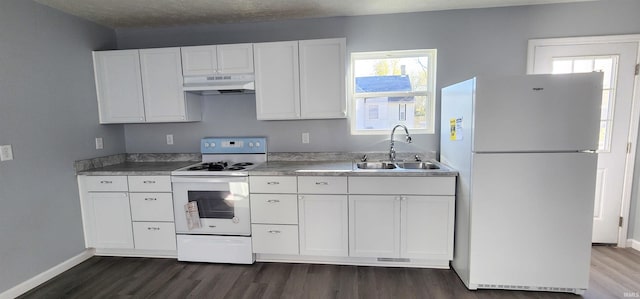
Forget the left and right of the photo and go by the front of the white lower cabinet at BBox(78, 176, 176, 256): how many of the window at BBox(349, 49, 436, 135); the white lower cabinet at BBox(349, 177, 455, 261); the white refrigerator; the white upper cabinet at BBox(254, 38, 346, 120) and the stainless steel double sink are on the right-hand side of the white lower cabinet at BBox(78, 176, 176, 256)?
0

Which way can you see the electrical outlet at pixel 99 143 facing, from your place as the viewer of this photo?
facing the viewer and to the right of the viewer

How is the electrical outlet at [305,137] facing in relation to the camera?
toward the camera

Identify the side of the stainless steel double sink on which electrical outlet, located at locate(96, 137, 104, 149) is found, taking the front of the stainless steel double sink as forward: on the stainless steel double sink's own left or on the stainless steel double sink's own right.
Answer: on the stainless steel double sink's own right

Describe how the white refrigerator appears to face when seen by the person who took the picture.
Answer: facing the viewer

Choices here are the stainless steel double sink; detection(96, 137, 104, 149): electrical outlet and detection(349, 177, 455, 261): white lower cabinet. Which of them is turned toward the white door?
the electrical outlet

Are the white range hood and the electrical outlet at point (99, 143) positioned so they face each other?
no

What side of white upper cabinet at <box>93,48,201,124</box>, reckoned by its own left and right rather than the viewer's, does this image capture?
front

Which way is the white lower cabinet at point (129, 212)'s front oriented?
toward the camera

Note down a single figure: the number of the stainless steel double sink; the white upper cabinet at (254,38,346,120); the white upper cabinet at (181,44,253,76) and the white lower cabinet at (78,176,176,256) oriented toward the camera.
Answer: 4

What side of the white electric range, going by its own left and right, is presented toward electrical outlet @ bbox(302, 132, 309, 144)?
left
